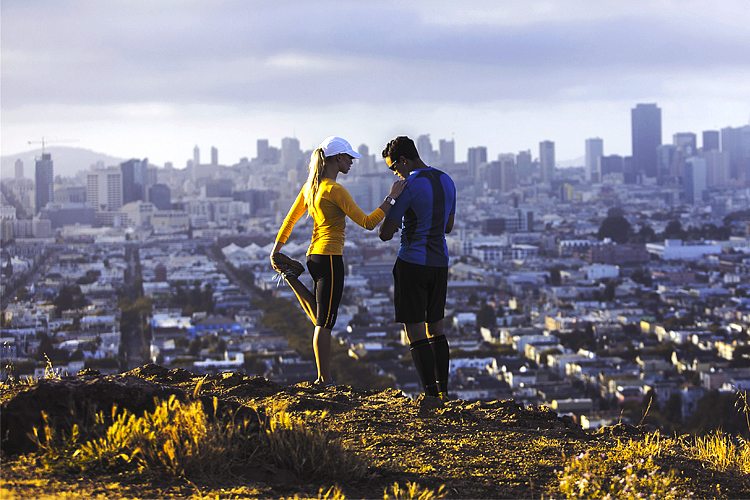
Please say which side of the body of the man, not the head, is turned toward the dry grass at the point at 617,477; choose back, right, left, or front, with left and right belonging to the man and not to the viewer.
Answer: back

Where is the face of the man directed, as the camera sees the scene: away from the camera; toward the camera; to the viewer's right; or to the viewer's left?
to the viewer's left

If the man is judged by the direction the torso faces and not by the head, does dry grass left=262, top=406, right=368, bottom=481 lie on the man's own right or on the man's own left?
on the man's own left

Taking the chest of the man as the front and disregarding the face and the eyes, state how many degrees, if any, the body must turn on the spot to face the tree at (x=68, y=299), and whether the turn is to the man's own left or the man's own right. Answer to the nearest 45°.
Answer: approximately 45° to the man's own right

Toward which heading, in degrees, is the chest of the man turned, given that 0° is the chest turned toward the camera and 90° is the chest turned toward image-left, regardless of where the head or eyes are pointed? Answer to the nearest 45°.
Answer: approximately 135°

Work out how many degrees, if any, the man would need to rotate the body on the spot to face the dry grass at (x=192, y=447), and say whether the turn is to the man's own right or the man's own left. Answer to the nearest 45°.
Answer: approximately 90° to the man's own left

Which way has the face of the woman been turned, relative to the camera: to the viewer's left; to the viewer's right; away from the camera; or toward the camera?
to the viewer's right

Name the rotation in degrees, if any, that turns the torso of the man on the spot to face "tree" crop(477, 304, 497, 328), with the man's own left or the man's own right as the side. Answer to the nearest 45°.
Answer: approximately 45° to the man's own right
